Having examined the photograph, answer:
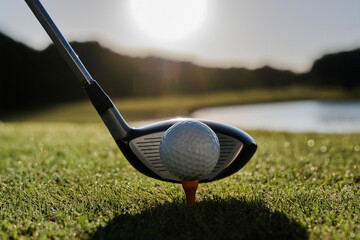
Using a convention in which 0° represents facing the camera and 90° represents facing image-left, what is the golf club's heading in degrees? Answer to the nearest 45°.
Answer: approximately 0°
